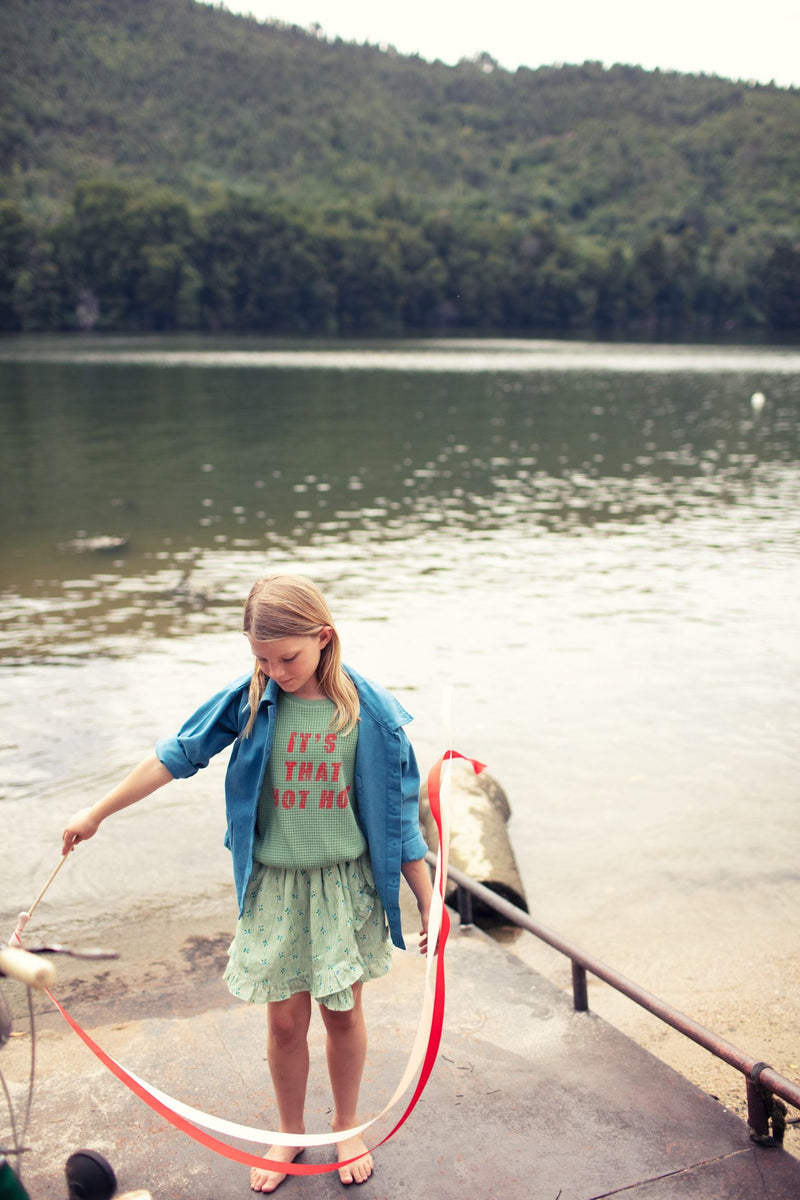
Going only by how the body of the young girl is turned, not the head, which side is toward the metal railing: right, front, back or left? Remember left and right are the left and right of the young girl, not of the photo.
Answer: left

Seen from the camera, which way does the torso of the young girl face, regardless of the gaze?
toward the camera
